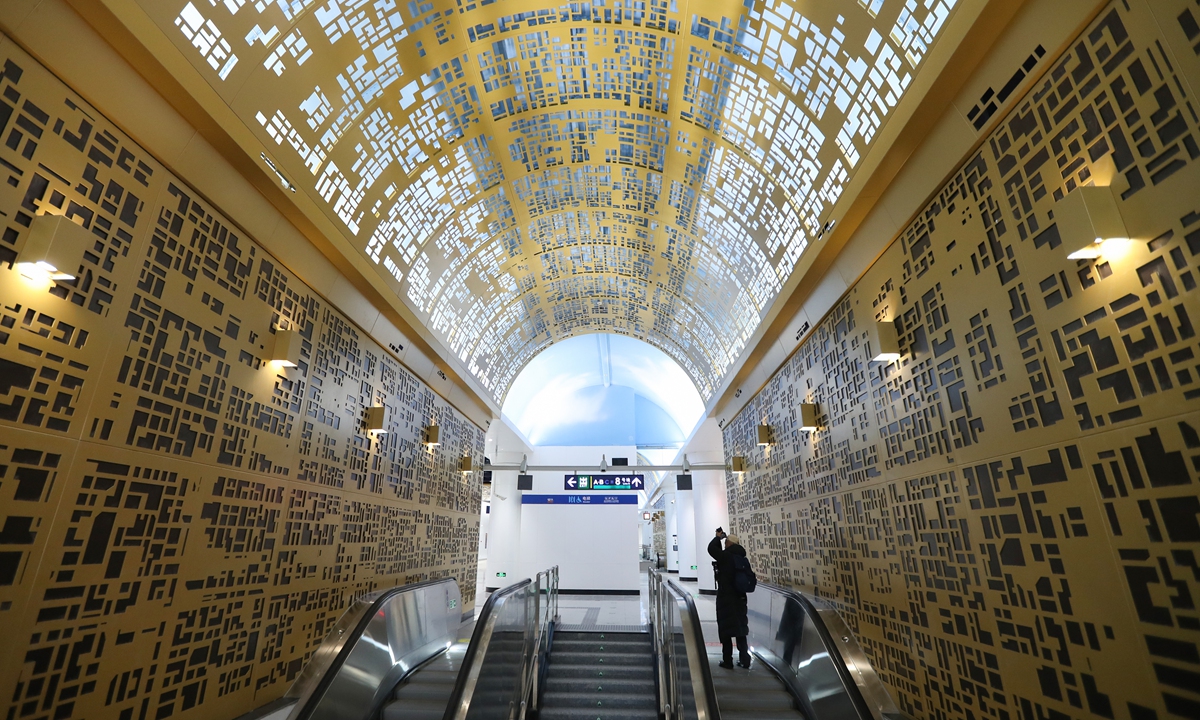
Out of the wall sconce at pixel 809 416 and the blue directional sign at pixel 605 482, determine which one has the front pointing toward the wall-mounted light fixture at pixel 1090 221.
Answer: the blue directional sign

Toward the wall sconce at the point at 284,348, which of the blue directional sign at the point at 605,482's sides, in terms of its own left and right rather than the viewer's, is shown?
front

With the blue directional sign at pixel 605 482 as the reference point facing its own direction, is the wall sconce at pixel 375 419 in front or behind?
in front

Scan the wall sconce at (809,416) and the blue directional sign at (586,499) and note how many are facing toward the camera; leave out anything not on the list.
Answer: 1

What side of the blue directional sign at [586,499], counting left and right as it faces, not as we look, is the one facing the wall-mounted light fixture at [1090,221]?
front

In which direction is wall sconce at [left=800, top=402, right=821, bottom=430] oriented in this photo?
to the viewer's left

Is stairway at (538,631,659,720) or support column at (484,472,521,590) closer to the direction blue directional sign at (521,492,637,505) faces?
the stairway

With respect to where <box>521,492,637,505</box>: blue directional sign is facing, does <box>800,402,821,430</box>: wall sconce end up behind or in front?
in front
